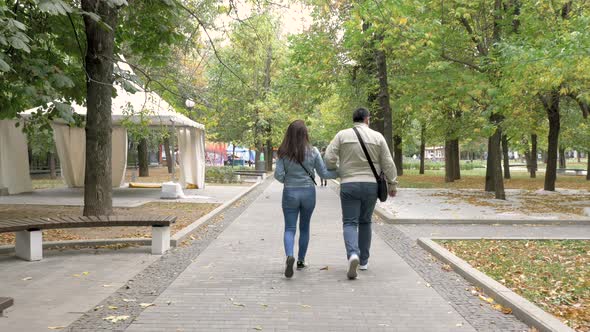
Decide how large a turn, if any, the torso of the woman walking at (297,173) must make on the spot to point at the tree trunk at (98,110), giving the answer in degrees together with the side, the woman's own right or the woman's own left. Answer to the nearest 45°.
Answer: approximately 45° to the woman's own left

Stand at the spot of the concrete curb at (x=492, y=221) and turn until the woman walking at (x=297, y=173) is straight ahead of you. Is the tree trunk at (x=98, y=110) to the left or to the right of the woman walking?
right

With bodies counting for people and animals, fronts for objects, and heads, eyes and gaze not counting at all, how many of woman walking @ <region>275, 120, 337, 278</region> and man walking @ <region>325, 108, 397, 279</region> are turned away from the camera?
2

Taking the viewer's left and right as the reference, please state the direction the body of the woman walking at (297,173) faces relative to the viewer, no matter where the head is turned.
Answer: facing away from the viewer

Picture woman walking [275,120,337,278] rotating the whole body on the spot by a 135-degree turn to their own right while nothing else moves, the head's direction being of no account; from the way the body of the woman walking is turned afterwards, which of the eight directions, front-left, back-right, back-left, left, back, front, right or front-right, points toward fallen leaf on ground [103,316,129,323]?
right

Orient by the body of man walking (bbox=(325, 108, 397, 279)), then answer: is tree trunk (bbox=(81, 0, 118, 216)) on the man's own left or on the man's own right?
on the man's own left

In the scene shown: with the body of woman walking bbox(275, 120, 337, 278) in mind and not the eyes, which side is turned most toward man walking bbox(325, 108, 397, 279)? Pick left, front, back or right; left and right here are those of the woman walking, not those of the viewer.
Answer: right

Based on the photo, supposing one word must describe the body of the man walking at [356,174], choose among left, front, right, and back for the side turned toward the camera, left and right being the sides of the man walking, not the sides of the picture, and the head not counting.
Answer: back

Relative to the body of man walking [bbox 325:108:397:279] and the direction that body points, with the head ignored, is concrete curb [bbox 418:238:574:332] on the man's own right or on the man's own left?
on the man's own right

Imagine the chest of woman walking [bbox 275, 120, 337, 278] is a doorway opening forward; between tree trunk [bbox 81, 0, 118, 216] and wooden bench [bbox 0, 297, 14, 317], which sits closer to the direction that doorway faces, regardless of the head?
the tree trunk

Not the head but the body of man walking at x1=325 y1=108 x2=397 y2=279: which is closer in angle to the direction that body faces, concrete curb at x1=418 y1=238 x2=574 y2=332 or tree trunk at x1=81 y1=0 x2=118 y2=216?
the tree trunk
